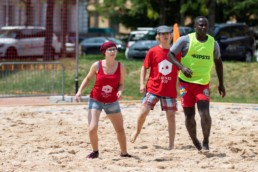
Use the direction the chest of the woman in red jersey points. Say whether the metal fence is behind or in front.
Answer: behind

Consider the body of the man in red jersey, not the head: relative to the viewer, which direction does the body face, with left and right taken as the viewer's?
facing the viewer and to the right of the viewer

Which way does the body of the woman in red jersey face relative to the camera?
toward the camera

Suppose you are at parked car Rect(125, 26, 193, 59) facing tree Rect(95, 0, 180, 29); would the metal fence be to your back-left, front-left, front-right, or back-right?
back-left

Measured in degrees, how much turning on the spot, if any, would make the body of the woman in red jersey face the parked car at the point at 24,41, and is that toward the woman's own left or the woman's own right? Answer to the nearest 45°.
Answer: approximately 180°

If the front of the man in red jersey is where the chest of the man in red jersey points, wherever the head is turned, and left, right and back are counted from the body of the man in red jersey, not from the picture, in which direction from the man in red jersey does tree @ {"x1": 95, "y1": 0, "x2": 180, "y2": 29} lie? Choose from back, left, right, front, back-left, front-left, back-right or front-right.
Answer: back-left
